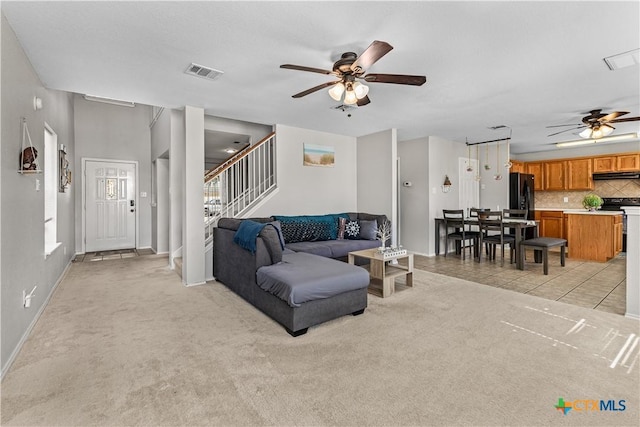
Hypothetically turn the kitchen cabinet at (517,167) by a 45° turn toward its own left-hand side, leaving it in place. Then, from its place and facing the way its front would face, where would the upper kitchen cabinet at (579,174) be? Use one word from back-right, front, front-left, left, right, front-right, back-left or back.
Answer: front-left

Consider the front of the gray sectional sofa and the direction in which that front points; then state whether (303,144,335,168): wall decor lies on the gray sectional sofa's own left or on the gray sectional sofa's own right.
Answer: on the gray sectional sofa's own left

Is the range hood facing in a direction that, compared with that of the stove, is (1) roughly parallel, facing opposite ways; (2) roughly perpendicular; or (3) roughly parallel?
roughly parallel

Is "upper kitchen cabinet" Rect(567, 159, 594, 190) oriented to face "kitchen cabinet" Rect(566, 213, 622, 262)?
yes

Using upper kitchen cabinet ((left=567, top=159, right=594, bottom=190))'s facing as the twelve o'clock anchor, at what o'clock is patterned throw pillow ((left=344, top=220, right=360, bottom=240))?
The patterned throw pillow is roughly at 1 o'clock from the upper kitchen cabinet.

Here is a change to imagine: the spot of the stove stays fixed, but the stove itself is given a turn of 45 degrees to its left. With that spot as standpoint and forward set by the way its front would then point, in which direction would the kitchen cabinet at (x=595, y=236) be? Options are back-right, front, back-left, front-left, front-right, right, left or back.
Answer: front-right

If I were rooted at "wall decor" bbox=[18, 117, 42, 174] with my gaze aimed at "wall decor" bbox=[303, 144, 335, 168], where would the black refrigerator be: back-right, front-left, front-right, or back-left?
front-right

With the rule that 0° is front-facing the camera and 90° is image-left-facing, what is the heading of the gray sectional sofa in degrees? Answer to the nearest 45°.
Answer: approximately 315°

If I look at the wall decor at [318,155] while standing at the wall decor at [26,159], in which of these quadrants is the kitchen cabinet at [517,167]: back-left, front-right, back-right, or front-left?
front-right

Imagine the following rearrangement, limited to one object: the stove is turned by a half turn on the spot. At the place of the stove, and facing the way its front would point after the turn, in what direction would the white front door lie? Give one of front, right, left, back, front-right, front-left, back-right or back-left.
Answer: back-left

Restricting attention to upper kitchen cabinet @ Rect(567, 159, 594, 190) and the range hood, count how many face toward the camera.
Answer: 2

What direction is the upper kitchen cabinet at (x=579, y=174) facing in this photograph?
toward the camera

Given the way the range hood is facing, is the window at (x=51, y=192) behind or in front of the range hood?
in front

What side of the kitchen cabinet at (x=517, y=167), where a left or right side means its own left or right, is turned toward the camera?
front

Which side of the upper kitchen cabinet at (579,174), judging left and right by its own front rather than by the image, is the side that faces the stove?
left

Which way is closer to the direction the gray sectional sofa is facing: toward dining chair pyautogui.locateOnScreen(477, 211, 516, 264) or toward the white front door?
the dining chair
